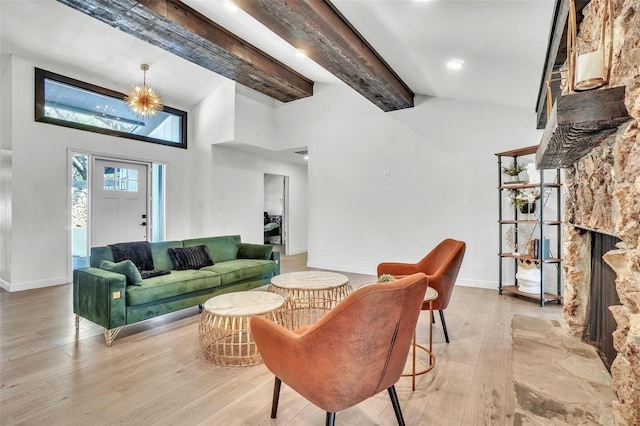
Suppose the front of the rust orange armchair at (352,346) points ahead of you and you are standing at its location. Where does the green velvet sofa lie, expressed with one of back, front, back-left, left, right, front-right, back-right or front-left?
front

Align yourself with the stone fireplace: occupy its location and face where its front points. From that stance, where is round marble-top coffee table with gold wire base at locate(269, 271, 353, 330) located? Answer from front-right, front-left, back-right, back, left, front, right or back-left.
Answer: front

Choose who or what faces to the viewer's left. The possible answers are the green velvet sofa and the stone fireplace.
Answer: the stone fireplace

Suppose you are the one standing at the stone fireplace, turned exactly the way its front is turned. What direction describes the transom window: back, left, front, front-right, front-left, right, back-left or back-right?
front

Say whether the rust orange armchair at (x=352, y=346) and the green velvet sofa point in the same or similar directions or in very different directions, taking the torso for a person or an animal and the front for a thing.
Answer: very different directions

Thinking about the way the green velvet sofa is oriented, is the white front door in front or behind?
behind

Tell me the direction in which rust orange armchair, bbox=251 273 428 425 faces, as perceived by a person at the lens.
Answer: facing away from the viewer and to the left of the viewer

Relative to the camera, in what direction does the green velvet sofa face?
facing the viewer and to the right of the viewer

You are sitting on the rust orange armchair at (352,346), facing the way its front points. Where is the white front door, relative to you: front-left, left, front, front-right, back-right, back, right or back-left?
front

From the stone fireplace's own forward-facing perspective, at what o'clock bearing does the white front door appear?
The white front door is roughly at 12 o'clock from the stone fireplace.

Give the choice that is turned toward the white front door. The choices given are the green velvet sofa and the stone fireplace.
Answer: the stone fireplace

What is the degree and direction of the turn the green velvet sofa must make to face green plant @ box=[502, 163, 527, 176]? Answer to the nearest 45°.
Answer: approximately 45° to its left

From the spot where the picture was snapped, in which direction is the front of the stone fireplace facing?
facing to the left of the viewer

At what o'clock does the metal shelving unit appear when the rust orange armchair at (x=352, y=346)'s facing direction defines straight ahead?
The metal shelving unit is roughly at 3 o'clock from the rust orange armchair.

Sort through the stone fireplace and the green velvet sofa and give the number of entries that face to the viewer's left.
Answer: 1

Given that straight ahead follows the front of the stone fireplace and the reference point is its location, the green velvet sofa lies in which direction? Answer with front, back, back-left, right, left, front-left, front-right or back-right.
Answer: front

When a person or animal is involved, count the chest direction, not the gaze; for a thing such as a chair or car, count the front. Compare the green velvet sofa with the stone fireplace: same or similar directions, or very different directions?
very different directions

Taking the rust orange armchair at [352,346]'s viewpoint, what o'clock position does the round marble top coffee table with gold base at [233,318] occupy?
The round marble top coffee table with gold base is roughly at 12 o'clock from the rust orange armchair.

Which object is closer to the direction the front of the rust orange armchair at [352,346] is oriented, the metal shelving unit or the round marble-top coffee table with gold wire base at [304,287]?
the round marble-top coffee table with gold wire base

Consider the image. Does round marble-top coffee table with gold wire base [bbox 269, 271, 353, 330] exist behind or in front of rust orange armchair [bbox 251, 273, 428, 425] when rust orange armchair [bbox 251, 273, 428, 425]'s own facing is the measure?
in front
